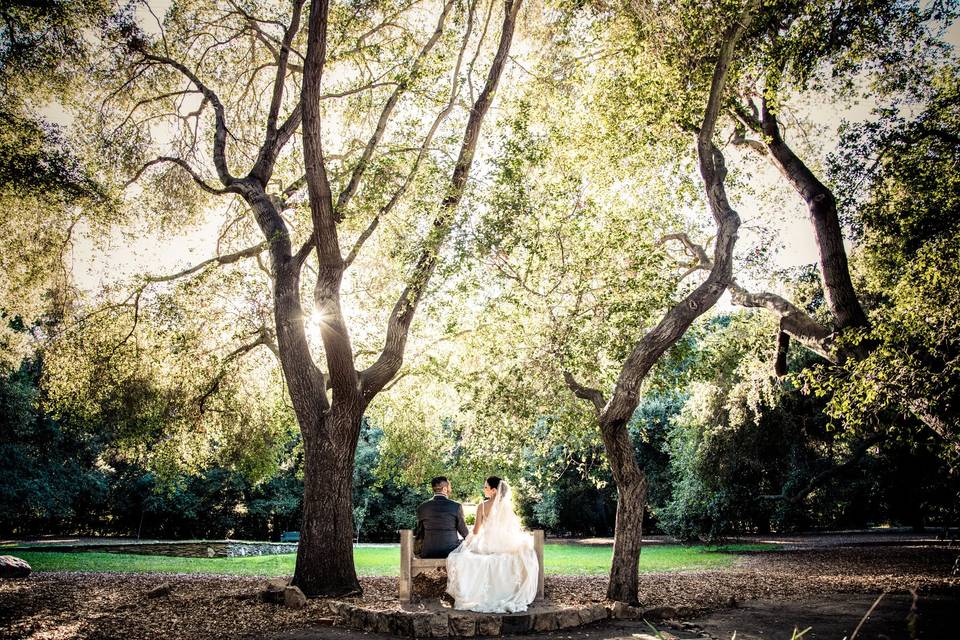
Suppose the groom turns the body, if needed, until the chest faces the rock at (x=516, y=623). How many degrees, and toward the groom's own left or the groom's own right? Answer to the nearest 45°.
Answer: approximately 135° to the groom's own right

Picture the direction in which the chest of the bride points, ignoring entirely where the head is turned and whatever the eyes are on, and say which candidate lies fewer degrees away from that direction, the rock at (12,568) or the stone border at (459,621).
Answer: the rock

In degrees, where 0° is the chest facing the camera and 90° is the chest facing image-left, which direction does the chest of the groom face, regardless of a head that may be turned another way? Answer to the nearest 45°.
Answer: approximately 180°

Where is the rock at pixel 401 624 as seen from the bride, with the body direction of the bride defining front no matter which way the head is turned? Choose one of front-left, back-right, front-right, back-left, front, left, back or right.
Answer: left

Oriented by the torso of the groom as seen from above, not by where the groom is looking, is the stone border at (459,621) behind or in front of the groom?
behind

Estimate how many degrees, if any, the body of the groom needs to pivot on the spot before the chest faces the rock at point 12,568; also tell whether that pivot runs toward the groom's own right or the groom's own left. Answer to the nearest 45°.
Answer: approximately 45° to the groom's own left

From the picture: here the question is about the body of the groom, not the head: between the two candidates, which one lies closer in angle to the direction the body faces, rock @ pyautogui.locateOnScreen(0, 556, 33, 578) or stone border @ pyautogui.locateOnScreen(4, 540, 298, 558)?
the stone border

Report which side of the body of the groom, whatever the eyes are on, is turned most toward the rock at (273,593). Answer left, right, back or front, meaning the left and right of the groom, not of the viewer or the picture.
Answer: left

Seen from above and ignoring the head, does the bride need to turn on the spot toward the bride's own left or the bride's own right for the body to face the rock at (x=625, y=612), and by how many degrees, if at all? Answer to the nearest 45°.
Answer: approximately 135° to the bride's own right

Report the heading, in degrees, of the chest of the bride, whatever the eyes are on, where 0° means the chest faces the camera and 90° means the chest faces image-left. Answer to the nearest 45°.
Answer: approximately 135°
